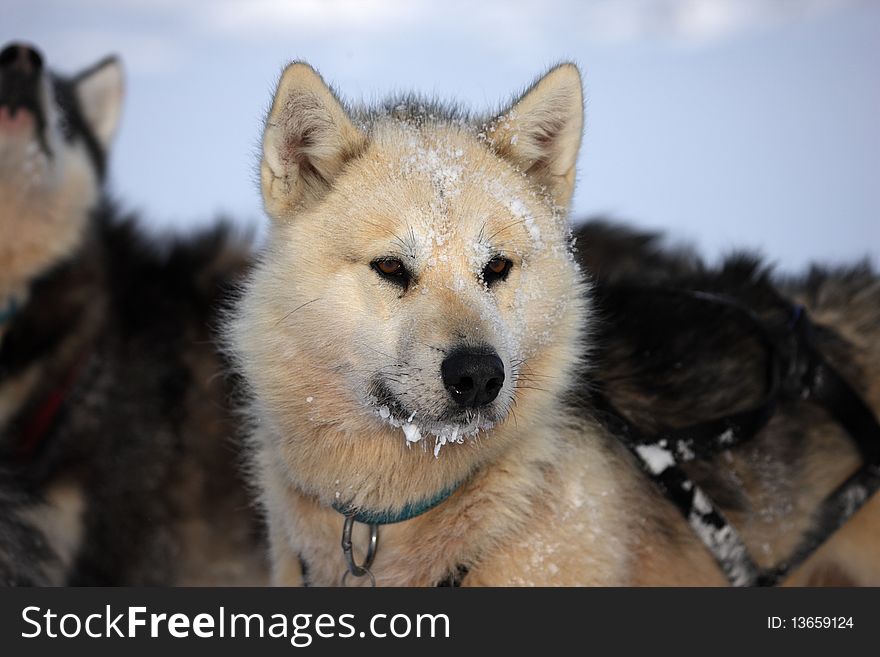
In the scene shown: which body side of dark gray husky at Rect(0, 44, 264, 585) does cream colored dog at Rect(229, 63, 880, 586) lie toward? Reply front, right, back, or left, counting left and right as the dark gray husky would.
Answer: left

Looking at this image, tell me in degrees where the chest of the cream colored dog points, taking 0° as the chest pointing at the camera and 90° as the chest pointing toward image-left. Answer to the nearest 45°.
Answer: approximately 45°

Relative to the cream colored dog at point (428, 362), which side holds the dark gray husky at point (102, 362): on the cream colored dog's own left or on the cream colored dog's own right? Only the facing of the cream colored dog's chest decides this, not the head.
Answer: on the cream colored dog's own right

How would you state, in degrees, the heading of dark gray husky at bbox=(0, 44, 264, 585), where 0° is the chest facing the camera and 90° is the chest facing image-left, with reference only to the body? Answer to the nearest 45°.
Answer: approximately 45°
